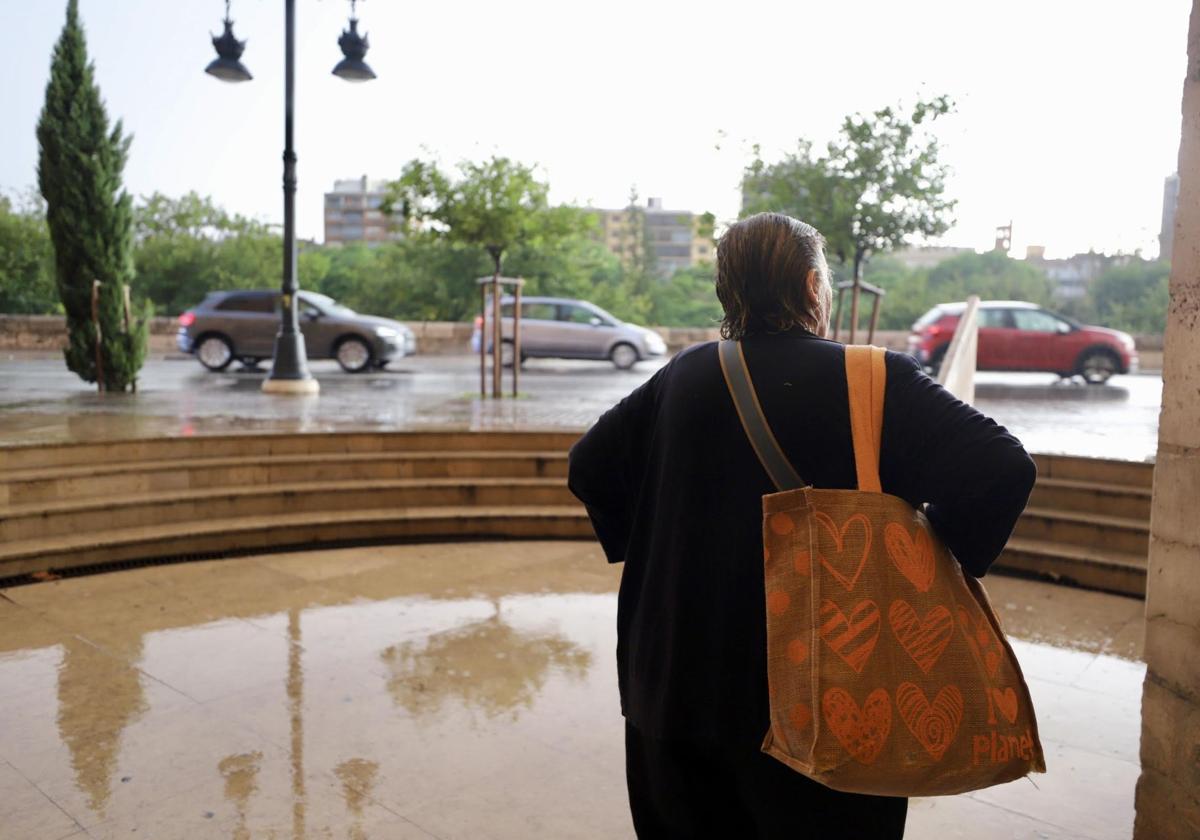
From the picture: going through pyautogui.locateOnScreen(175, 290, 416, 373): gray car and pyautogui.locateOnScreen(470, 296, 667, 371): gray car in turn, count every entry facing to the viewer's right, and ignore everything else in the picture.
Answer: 2

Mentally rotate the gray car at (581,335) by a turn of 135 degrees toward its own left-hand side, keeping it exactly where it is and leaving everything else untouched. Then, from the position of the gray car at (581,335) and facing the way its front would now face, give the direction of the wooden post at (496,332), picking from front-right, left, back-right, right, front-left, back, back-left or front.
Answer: back-left

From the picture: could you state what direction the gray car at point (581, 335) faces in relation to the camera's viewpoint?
facing to the right of the viewer

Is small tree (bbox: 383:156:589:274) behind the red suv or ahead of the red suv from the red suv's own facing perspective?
behind

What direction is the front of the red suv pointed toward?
to the viewer's right

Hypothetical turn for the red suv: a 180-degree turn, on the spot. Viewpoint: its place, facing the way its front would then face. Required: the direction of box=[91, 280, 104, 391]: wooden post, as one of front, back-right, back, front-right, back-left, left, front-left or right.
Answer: front-left

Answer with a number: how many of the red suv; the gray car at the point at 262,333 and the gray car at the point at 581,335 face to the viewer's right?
3

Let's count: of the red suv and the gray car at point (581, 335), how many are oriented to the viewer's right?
2

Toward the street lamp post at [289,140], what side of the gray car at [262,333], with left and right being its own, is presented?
right

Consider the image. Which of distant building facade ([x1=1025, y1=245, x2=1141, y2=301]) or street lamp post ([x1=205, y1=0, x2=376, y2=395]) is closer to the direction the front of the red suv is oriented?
the distant building facade

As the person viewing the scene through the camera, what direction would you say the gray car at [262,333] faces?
facing to the right of the viewer

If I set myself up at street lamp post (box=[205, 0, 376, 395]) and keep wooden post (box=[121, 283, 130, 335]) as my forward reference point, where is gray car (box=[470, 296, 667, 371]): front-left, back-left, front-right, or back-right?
back-right

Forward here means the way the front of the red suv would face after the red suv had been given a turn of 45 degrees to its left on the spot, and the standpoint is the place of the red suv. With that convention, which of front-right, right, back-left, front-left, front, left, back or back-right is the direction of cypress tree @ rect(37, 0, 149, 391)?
back

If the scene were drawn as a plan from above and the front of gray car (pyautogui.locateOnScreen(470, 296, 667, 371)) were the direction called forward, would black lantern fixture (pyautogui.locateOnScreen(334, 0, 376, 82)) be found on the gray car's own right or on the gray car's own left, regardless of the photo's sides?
on the gray car's own right
